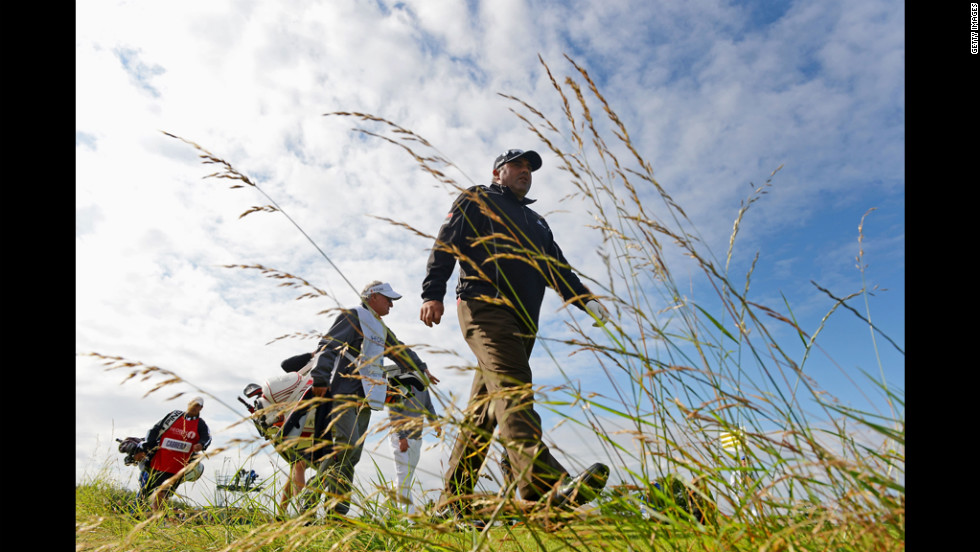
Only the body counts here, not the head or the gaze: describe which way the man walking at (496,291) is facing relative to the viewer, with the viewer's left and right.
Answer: facing the viewer and to the right of the viewer

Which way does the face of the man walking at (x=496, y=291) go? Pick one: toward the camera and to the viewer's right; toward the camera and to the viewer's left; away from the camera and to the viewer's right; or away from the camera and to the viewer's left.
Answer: toward the camera and to the viewer's right

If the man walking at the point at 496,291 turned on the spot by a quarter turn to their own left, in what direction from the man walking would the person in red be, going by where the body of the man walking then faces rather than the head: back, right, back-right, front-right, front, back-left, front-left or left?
left
